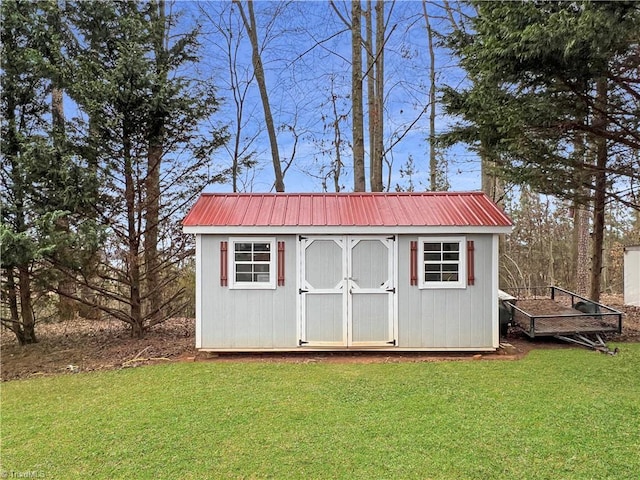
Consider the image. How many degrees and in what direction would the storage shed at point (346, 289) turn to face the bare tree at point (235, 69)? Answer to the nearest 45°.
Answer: approximately 135° to its right

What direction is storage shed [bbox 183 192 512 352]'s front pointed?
toward the camera

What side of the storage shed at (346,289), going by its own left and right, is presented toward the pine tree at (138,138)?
right

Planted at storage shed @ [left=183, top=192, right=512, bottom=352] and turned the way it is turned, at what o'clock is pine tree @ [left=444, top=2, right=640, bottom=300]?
The pine tree is roughly at 9 o'clock from the storage shed.

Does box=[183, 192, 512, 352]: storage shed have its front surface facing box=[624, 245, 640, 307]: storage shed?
no

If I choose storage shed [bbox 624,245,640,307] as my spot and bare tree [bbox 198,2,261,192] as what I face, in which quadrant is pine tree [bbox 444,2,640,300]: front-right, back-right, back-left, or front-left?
front-left

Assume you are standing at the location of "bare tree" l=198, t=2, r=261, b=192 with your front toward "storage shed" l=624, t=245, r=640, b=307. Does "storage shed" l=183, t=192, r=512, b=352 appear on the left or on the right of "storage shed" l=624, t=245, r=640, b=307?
right
